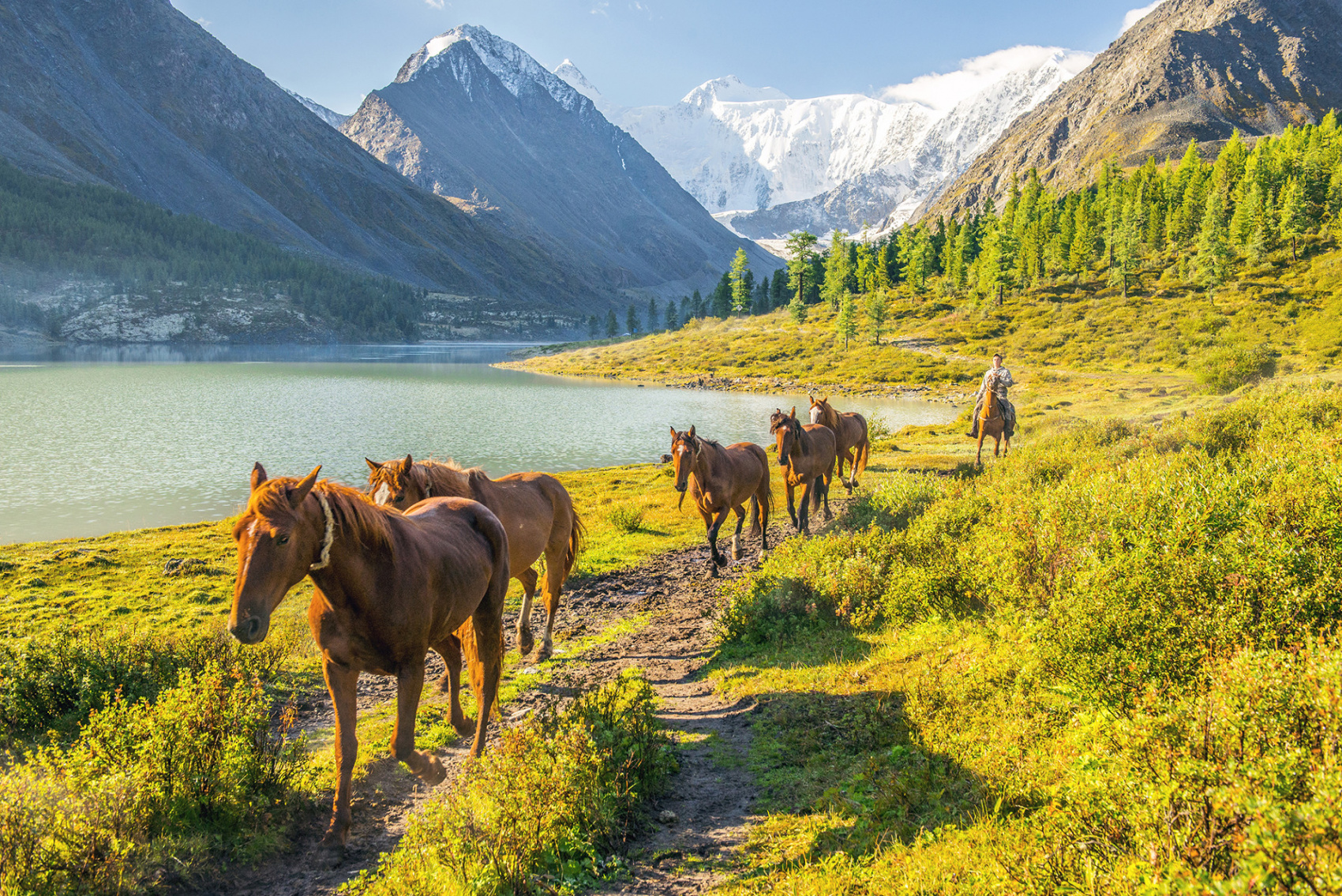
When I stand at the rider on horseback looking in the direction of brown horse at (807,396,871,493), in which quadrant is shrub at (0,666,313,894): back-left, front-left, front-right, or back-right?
front-left

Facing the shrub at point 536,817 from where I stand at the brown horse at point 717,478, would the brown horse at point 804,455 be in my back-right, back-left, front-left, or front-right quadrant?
back-left

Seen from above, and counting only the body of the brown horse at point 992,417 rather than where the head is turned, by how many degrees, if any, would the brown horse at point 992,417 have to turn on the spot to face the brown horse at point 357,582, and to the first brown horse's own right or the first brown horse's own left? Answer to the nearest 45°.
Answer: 0° — it already faces it

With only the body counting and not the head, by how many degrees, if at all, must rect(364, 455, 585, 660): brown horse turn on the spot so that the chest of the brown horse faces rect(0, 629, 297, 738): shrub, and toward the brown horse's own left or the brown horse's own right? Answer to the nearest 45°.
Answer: approximately 45° to the brown horse's own right

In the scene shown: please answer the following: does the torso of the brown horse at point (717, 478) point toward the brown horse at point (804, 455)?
no

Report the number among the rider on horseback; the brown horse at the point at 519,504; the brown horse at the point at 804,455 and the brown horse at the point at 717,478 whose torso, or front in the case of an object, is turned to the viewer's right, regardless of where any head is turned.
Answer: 0

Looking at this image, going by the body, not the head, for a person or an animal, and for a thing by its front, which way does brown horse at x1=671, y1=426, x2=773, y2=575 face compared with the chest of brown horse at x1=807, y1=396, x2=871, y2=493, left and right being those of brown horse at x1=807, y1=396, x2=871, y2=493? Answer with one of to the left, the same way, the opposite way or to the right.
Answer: the same way

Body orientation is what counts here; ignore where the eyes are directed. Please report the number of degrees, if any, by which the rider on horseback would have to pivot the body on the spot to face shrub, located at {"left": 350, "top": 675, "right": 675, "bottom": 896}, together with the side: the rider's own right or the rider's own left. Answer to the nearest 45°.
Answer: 0° — they already face it

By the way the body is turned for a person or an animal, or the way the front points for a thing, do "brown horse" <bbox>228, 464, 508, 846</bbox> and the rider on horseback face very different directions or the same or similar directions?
same or similar directions

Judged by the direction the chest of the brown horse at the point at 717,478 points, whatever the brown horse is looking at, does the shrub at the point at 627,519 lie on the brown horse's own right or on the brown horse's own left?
on the brown horse's own right

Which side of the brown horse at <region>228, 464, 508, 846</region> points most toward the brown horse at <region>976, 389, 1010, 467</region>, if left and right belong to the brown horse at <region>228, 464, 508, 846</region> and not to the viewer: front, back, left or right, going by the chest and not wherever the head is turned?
back

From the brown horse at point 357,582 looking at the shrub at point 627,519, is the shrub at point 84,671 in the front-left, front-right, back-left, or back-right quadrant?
front-left

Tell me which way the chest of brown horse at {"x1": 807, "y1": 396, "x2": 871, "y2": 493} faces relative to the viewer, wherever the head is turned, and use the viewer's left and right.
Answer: facing the viewer and to the left of the viewer

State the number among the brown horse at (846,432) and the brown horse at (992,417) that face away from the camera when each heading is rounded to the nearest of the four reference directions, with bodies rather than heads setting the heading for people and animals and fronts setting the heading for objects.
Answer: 0

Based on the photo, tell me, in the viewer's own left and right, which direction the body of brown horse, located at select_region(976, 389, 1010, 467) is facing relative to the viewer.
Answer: facing the viewer
